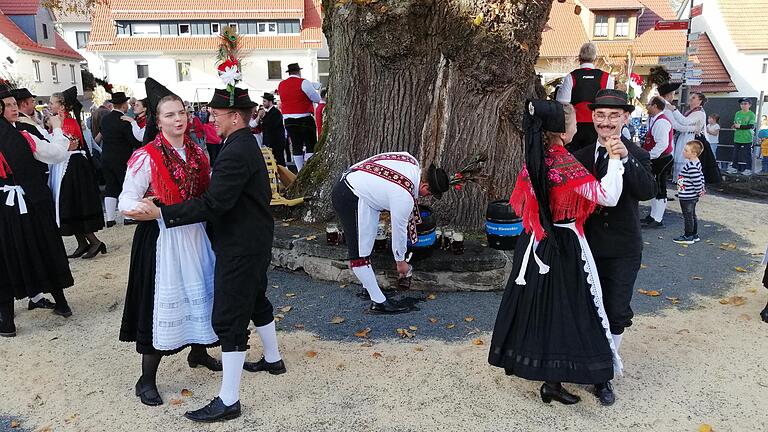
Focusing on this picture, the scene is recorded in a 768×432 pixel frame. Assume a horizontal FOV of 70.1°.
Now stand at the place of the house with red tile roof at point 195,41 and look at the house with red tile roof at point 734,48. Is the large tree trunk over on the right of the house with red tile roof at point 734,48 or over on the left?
right

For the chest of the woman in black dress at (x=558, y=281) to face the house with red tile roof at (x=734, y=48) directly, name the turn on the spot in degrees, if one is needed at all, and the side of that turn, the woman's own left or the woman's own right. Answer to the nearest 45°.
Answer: approximately 45° to the woman's own left

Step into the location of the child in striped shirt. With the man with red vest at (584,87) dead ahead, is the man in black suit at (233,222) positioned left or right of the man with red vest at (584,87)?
left

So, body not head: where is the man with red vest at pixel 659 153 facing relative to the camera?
to the viewer's left

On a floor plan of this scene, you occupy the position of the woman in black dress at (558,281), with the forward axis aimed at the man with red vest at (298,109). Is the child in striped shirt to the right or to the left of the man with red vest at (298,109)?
right

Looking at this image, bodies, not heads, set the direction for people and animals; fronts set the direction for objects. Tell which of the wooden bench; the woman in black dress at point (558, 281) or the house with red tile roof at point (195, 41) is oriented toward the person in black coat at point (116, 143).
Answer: the house with red tile roof

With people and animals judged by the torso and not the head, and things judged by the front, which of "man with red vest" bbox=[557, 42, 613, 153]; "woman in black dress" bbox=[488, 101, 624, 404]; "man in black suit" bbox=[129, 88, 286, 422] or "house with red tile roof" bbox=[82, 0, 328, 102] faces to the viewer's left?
the man in black suit

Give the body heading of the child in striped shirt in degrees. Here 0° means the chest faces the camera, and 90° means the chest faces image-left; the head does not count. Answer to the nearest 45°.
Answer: approximately 90°

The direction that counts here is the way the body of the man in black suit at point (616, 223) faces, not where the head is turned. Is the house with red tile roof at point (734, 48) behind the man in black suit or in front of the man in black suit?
behind
